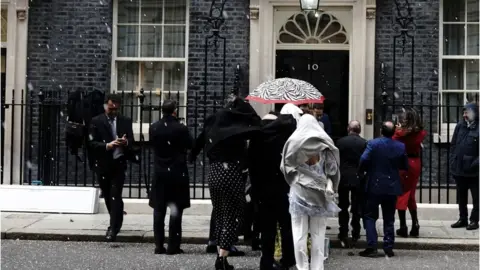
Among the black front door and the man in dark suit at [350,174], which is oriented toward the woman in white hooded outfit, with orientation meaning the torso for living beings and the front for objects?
the black front door

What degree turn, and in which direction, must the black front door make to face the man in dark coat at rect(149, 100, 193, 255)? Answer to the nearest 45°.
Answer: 0° — it already faces them

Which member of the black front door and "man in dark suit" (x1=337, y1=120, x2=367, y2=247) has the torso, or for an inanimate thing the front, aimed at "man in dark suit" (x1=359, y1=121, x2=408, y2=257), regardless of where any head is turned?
the black front door

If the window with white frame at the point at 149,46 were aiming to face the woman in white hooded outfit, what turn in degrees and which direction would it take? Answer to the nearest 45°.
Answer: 0° — it already faces them

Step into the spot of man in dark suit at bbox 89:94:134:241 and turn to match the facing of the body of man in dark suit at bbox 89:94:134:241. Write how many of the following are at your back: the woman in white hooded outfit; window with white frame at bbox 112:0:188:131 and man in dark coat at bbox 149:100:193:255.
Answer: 1

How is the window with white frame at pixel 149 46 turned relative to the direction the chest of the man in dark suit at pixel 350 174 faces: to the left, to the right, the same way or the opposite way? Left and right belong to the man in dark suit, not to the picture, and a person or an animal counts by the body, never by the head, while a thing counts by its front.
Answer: the opposite way

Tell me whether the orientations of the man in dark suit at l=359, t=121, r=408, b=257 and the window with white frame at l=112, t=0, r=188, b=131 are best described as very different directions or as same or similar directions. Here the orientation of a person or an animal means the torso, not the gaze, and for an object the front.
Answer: very different directions

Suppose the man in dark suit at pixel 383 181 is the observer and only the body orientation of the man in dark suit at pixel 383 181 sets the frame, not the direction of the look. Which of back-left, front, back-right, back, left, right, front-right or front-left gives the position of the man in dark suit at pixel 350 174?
front-left

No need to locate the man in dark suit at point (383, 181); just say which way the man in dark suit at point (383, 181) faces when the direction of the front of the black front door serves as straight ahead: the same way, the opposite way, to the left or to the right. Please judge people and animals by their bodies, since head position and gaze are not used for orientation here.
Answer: the opposite way

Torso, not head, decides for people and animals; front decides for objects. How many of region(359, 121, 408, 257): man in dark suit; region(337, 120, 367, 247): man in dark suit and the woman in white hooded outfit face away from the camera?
3

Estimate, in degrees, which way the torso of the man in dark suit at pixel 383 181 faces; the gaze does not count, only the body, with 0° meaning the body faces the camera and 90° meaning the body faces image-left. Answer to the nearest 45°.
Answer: approximately 180°

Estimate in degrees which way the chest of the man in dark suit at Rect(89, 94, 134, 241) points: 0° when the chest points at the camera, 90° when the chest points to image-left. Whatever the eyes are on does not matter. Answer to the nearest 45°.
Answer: approximately 0°

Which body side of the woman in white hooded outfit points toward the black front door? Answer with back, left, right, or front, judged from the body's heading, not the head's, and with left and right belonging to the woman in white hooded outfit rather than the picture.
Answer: front

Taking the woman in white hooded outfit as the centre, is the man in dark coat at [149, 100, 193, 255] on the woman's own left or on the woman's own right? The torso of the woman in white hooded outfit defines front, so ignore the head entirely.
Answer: on the woman's own left

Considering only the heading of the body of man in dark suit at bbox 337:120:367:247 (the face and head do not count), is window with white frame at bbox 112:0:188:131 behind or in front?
in front

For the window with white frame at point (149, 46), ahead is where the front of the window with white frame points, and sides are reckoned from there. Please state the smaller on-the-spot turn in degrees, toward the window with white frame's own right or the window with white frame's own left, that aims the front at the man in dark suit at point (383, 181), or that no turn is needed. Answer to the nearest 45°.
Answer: approximately 45° to the window with white frame's own left

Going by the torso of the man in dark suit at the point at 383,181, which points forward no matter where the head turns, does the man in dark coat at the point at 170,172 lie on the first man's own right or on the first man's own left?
on the first man's own left

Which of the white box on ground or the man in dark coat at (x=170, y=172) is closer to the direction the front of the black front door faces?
the man in dark coat
